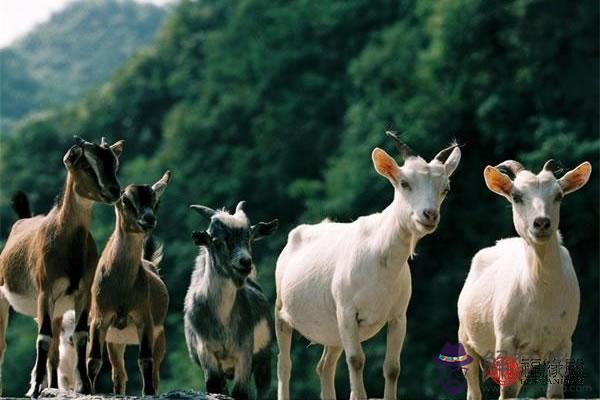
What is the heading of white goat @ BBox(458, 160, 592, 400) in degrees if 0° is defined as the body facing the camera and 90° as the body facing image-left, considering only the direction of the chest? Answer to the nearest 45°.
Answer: approximately 315°

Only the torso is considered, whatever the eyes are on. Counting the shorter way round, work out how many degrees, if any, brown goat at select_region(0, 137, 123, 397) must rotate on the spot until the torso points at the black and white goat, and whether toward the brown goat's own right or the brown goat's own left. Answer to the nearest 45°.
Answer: approximately 45° to the brown goat's own left

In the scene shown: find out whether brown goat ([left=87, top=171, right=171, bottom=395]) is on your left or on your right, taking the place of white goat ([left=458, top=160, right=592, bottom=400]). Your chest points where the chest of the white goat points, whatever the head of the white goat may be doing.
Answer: on your right

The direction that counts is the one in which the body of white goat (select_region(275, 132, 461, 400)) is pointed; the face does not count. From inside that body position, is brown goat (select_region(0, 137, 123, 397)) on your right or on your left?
on your right

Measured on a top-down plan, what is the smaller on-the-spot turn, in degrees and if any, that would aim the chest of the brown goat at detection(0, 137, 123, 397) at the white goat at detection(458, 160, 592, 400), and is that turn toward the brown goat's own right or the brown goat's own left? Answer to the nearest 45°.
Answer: approximately 45° to the brown goat's own left

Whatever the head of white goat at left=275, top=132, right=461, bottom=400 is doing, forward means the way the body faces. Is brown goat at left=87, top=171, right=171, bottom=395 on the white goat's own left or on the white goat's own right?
on the white goat's own right

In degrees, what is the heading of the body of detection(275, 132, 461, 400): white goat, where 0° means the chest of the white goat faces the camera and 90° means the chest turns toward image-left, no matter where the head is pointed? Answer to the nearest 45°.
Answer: approximately 315°
